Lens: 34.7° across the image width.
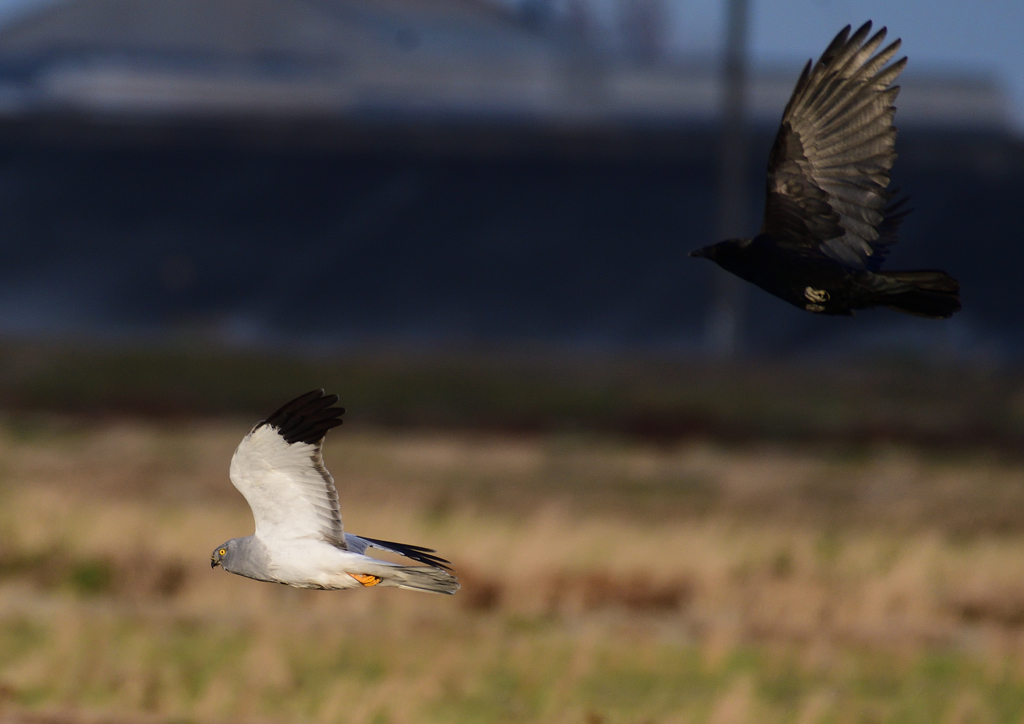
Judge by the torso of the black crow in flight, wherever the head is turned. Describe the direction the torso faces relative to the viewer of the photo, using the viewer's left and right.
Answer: facing to the left of the viewer
